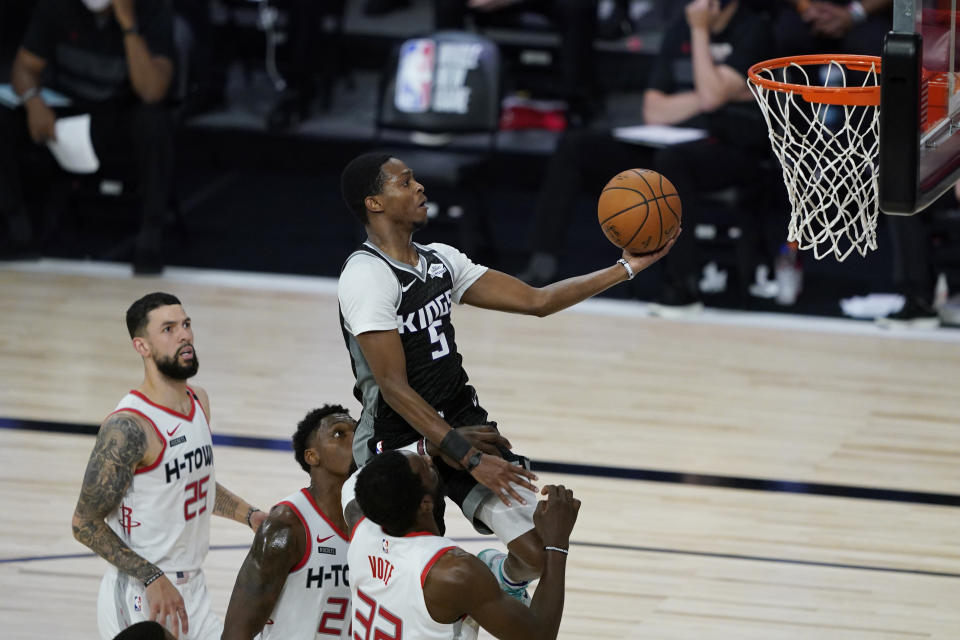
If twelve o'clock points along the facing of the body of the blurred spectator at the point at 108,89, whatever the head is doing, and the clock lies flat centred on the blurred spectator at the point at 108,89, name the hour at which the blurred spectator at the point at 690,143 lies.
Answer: the blurred spectator at the point at 690,143 is roughly at 10 o'clock from the blurred spectator at the point at 108,89.

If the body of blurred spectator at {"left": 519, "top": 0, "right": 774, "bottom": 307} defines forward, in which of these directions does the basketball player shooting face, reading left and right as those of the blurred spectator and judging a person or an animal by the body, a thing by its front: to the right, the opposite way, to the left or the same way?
to the left

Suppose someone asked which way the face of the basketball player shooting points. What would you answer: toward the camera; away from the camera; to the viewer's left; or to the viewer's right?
to the viewer's right

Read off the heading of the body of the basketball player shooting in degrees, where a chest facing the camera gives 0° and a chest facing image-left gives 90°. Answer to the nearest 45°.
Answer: approximately 315°

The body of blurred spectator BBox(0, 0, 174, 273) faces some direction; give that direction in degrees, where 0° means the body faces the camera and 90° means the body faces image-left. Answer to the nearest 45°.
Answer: approximately 0°

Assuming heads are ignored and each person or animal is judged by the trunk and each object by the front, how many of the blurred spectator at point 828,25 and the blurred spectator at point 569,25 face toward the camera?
2

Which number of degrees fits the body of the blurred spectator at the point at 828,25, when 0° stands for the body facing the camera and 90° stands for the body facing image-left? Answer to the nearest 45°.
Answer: approximately 0°

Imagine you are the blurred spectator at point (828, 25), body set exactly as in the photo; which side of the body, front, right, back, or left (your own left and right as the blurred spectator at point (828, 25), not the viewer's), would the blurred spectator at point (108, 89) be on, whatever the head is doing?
right

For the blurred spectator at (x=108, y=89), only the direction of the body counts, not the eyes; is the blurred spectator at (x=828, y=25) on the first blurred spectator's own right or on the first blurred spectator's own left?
on the first blurred spectator's own left
